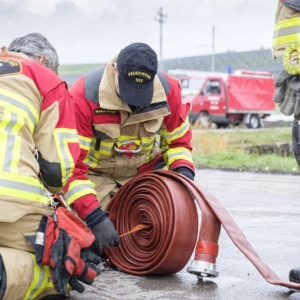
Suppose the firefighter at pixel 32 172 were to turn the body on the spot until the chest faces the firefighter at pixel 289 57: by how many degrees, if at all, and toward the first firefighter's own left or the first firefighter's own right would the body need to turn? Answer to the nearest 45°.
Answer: approximately 45° to the first firefighter's own right

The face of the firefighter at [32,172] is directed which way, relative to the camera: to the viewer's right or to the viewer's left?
to the viewer's right

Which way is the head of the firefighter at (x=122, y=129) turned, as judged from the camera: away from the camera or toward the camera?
toward the camera

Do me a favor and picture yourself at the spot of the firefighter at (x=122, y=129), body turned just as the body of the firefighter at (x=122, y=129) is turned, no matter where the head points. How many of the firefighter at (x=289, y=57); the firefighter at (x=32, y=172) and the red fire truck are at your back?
1

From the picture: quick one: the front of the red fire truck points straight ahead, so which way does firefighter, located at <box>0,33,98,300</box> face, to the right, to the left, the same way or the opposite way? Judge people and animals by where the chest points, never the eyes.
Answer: the opposite way

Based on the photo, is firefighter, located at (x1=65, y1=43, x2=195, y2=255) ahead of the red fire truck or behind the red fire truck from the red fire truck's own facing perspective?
ahead

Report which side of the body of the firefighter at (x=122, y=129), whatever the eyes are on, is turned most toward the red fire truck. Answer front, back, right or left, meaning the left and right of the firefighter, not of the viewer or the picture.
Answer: back

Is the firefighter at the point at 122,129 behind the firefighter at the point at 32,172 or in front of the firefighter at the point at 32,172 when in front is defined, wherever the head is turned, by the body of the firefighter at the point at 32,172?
in front

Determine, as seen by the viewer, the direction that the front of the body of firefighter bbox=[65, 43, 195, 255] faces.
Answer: toward the camera

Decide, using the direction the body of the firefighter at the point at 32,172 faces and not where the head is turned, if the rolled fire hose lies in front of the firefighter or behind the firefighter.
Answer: in front

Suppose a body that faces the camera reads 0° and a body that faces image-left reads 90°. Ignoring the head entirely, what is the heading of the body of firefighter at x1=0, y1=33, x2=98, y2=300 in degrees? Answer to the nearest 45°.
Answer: approximately 225°

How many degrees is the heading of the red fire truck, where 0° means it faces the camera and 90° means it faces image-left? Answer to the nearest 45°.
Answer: approximately 45°

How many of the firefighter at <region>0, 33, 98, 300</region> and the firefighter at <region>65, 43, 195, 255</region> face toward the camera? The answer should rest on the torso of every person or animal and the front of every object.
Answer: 1

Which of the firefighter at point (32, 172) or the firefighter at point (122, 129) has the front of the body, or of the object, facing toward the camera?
the firefighter at point (122, 129)
